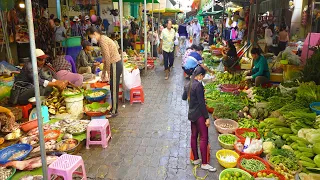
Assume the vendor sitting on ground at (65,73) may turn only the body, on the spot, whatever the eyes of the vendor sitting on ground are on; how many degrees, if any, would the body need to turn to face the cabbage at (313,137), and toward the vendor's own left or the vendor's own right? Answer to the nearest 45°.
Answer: approximately 45° to the vendor's own right

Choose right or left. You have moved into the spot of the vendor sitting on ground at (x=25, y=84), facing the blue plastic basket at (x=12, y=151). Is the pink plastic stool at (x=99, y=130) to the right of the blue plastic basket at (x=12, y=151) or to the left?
left

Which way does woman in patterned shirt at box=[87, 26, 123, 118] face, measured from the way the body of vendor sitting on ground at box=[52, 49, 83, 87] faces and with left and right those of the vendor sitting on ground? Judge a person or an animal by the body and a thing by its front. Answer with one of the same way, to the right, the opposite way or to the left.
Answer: the opposite way

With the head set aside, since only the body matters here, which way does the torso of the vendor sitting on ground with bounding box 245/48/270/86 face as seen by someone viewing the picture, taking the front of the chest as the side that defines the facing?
to the viewer's left

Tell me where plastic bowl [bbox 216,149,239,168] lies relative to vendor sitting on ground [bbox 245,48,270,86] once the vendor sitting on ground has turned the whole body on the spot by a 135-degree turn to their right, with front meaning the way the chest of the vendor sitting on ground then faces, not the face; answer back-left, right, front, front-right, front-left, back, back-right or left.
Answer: back-right

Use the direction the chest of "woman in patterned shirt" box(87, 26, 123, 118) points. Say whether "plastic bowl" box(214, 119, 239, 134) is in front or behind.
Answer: behind

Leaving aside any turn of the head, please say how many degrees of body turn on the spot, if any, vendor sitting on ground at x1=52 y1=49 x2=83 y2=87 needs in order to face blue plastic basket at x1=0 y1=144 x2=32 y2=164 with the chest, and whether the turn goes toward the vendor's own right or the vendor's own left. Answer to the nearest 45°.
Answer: approximately 90° to the vendor's own right

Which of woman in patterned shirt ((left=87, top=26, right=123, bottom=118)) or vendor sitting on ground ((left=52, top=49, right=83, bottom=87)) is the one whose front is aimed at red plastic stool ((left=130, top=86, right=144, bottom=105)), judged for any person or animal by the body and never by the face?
the vendor sitting on ground

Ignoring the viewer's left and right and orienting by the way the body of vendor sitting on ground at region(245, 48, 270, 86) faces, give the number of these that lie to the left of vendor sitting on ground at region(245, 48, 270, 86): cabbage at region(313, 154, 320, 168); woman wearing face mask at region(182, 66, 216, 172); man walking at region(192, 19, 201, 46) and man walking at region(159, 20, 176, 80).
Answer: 2

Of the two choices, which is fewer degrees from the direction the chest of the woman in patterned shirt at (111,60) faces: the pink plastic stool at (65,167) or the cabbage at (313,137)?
the pink plastic stool

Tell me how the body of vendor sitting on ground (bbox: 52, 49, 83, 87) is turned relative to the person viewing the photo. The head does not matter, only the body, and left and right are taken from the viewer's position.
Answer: facing to the right of the viewer

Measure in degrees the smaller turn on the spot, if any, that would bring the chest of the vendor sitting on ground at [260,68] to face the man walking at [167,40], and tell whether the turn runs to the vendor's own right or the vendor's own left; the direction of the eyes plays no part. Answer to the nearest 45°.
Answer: approximately 45° to the vendor's own right

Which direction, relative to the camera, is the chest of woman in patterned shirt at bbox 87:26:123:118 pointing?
to the viewer's left

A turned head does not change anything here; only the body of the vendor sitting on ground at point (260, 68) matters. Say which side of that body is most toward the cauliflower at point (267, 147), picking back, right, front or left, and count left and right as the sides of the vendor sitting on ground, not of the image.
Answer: left

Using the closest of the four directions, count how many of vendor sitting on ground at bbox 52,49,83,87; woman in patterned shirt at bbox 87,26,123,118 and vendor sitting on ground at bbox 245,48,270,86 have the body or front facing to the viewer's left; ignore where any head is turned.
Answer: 2

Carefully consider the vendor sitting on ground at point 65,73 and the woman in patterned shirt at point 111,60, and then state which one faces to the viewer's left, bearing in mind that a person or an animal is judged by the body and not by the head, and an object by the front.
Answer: the woman in patterned shirt

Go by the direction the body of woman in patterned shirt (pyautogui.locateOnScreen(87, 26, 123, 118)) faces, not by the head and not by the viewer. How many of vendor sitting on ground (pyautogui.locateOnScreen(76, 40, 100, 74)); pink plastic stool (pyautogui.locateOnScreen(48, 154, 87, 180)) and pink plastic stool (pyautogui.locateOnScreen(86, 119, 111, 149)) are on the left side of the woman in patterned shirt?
2

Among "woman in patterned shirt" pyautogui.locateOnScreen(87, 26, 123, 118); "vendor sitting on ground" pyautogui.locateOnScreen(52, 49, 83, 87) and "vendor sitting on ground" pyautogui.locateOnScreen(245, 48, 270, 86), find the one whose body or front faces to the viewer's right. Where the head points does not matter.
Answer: "vendor sitting on ground" pyautogui.locateOnScreen(52, 49, 83, 87)
